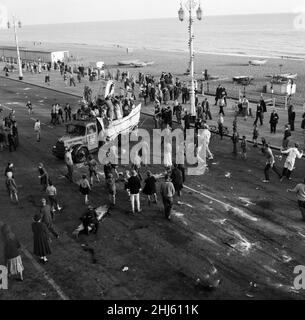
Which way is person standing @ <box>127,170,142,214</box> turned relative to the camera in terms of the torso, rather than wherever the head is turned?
away from the camera

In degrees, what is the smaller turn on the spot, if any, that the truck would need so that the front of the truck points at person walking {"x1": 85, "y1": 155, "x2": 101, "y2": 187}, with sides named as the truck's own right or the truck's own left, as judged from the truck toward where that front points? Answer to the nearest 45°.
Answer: approximately 45° to the truck's own left

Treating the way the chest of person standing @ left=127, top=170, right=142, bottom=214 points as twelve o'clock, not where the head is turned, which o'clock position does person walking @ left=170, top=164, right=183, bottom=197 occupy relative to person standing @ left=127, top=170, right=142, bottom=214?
person walking @ left=170, top=164, right=183, bottom=197 is roughly at 2 o'clock from person standing @ left=127, top=170, right=142, bottom=214.

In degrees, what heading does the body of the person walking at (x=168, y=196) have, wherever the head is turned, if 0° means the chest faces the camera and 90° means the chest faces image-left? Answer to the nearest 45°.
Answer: approximately 180°

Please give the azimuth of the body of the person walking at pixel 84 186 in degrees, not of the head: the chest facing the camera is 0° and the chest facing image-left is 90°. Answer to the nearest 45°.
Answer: approximately 180°

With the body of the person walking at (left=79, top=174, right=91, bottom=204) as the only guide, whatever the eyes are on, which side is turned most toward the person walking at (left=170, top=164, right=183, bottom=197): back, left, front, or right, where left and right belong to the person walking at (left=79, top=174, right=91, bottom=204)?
right
